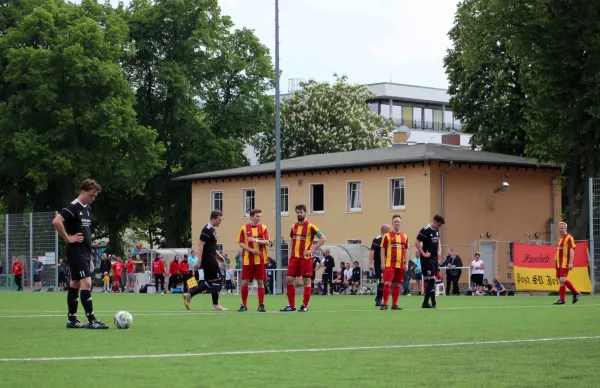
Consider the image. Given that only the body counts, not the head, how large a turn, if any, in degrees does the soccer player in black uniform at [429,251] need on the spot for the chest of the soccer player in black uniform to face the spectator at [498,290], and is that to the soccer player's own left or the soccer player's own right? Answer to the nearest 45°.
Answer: approximately 135° to the soccer player's own left

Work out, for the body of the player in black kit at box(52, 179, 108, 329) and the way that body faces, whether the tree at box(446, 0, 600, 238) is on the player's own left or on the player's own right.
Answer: on the player's own left

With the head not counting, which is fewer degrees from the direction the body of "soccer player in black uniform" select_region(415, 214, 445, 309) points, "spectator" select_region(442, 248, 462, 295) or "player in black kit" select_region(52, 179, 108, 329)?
the player in black kit

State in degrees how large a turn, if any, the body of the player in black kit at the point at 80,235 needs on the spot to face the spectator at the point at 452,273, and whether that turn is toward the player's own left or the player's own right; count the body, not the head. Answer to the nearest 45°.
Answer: approximately 90° to the player's own left
